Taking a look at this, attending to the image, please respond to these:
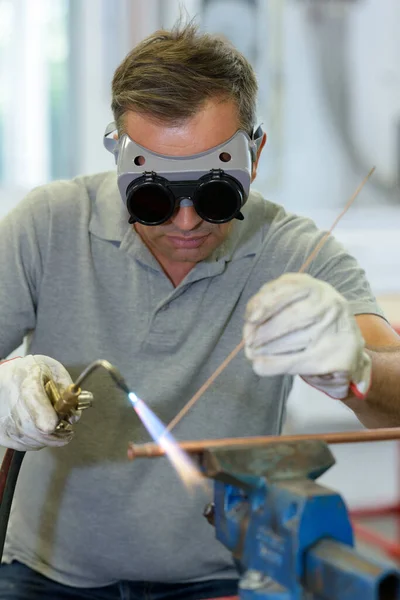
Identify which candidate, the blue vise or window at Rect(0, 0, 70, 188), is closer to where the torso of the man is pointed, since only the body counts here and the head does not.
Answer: the blue vise

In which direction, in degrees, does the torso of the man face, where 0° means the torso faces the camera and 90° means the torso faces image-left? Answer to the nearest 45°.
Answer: approximately 0°

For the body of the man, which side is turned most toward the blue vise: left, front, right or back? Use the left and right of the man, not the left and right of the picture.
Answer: front

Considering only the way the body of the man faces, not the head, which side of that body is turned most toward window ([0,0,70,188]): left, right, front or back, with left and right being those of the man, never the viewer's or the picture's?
back
